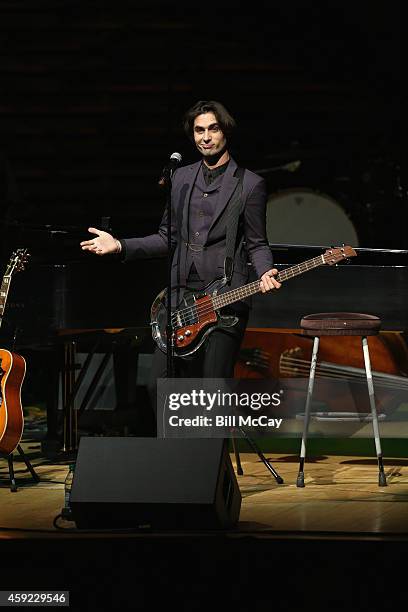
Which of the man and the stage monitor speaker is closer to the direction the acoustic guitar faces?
the stage monitor speaker

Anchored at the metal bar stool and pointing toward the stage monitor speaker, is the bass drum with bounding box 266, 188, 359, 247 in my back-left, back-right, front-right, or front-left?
back-right

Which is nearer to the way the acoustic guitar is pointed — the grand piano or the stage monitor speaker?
the stage monitor speaker

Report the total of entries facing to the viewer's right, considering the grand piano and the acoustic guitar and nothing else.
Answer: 0

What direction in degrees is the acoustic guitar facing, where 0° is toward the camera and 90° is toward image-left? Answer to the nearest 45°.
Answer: approximately 45°

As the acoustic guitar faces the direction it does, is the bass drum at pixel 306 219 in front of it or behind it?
behind

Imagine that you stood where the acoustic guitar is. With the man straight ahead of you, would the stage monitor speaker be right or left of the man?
right

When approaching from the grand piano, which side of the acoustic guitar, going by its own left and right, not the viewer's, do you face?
back

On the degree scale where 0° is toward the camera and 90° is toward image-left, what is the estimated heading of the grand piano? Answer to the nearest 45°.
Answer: approximately 90°

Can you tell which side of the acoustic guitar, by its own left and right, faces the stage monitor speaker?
left

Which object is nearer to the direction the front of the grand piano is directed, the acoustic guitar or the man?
the acoustic guitar
